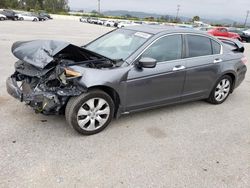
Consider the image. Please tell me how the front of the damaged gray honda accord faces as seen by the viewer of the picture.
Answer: facing the viewer and to the left of the viewer
